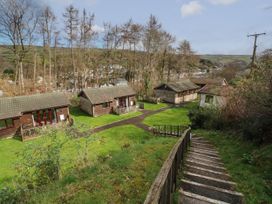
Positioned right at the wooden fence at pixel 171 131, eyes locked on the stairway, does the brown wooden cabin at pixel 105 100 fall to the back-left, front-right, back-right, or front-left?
back-right

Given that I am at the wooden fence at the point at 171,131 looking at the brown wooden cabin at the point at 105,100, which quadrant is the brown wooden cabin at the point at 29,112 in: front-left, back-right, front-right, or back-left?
front-left

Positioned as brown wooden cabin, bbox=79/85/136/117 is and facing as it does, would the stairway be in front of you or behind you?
in front

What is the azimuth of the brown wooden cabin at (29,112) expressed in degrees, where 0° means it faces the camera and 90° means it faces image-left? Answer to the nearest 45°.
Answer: approximately 315°

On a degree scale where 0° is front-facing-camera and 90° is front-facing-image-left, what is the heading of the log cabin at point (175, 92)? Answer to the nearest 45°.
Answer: approximately 315°

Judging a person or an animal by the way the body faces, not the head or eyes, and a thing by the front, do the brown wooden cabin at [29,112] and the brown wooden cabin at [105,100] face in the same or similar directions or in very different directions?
same or similar directions

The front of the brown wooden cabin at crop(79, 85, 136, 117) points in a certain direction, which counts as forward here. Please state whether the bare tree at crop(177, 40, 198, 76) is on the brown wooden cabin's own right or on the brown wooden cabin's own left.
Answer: on the brown wooden cabin's own left

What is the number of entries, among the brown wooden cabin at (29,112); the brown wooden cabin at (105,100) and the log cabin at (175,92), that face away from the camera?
0

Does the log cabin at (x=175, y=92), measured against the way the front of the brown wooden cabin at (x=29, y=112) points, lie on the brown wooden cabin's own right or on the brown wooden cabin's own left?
on the brown wooden cabin's own left

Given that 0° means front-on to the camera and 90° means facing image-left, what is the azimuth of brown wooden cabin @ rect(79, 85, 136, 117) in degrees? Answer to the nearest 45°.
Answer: approximately 315°

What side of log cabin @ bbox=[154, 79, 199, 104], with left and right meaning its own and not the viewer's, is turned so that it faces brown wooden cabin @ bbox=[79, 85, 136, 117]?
right

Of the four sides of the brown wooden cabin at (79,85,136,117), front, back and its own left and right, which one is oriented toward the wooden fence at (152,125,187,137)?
front

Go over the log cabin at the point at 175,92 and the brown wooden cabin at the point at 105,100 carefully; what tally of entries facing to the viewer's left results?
0
